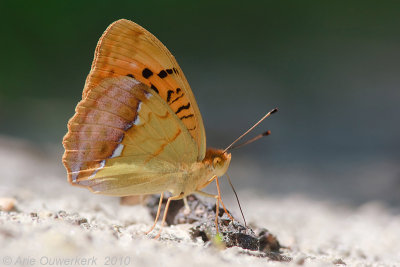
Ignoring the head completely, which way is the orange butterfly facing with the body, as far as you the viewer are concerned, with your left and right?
facing to the right of the viewer
